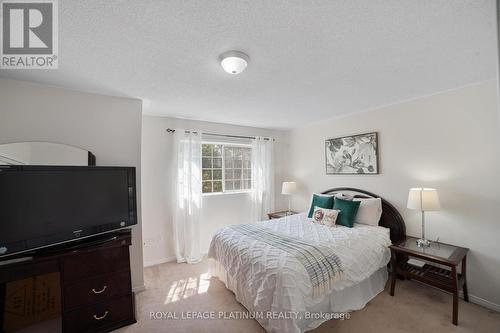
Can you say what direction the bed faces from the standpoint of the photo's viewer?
facing the viewer and to the left of the viewer

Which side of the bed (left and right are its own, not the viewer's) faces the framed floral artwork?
back

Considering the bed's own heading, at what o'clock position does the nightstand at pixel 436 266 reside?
The nightstand is roughly at 7 o'clock from the bed.

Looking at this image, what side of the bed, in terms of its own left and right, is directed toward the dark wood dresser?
front
